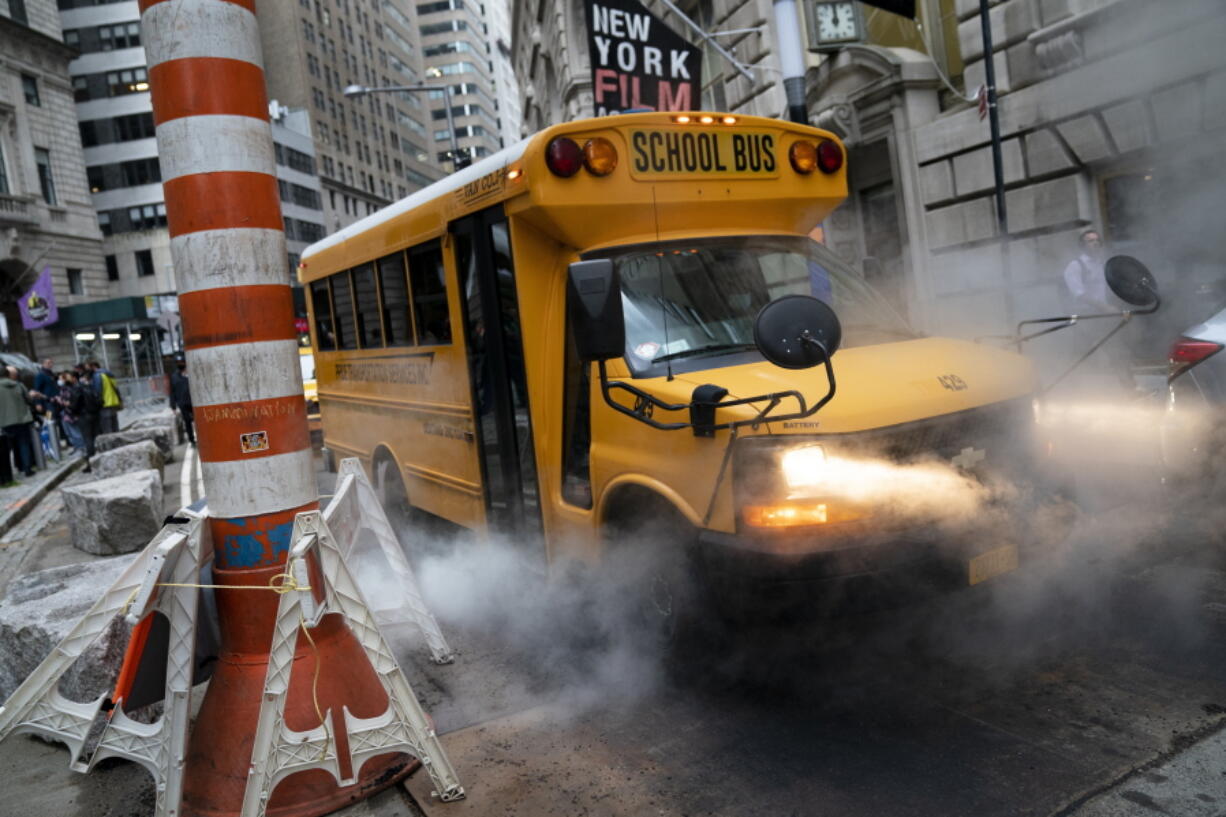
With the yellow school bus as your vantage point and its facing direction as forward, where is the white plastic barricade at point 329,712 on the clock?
The white plastic barricade is roughly at 3 o'clock from the yellow school bus.

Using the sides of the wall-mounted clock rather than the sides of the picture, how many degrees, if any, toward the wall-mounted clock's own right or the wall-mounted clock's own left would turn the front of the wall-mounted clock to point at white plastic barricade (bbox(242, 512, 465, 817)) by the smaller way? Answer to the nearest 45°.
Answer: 0° — it already faces it

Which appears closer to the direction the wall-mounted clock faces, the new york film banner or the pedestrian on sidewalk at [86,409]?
the new york film banner

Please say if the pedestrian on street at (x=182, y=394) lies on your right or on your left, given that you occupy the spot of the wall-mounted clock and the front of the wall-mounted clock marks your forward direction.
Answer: on your right

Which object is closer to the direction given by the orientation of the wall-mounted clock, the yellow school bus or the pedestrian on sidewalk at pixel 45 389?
the yellow school bus

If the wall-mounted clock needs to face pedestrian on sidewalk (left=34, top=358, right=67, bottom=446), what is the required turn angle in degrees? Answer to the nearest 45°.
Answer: approximately 90° to its right

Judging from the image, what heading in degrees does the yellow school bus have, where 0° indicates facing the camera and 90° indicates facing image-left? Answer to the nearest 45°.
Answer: approximately 315°

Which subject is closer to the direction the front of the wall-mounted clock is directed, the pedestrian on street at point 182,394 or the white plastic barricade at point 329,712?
the white plastic barricade
